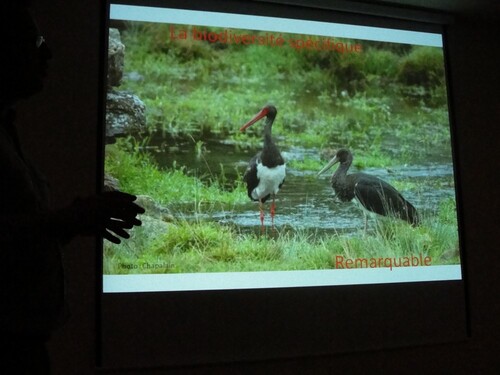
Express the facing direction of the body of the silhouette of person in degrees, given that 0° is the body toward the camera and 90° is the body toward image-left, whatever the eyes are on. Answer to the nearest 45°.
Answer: approximately 270°
